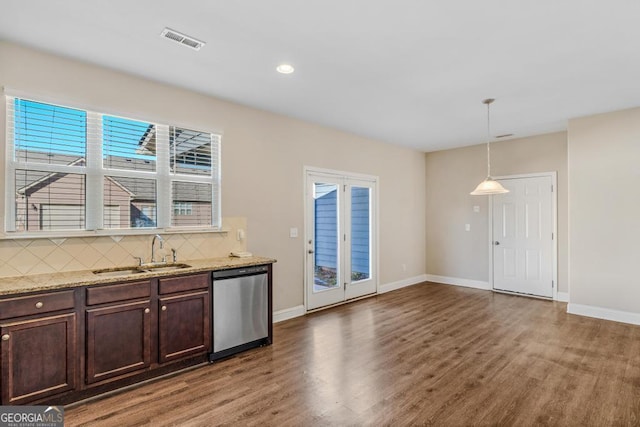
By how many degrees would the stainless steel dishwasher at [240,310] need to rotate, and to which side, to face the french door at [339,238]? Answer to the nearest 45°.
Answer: approximately 90° to its left

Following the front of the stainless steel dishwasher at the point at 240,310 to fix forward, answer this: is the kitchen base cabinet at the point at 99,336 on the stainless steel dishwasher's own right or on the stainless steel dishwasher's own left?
on the stainless steel dishwasher's own right

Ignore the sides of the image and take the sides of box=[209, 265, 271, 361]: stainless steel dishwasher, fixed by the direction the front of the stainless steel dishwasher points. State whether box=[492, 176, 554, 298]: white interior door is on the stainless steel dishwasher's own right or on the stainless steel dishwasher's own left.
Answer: on the stainless steel dishwasher's own left

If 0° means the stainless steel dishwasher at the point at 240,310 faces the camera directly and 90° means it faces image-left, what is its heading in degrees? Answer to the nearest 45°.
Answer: approximately 315°
